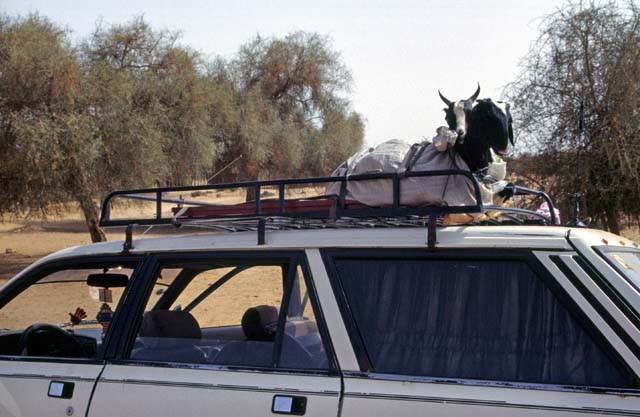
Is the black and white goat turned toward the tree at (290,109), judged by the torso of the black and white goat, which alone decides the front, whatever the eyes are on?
no

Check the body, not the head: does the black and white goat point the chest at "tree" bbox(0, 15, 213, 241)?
no

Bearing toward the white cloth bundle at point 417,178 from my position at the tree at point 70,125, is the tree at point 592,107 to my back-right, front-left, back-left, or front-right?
front-left
